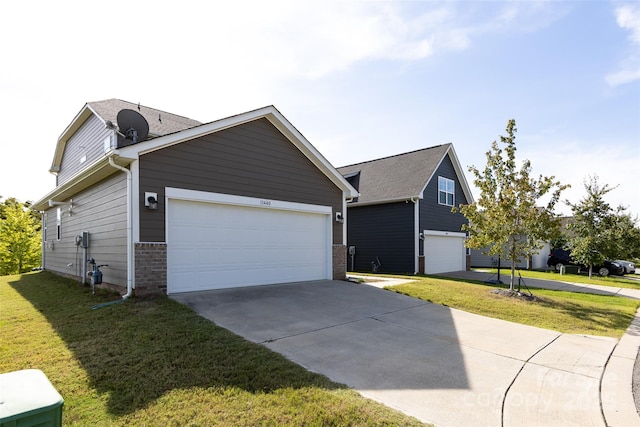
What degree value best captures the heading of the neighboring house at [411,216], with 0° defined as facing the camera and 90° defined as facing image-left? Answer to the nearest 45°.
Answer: approximately 315°

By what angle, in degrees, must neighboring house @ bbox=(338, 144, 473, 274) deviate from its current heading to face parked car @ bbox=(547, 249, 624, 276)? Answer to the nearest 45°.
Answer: approximately 90° to its left

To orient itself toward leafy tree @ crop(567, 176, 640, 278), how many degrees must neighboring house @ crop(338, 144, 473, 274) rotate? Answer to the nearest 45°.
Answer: approximately 45° to its left

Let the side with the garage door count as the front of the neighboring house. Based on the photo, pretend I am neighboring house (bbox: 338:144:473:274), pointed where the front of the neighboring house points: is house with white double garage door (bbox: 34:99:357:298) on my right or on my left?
on my right

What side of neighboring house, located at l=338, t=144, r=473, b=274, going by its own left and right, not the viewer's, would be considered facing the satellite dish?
right

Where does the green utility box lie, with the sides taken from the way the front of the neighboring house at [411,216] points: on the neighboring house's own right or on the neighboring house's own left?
on the neighboring house's own right
